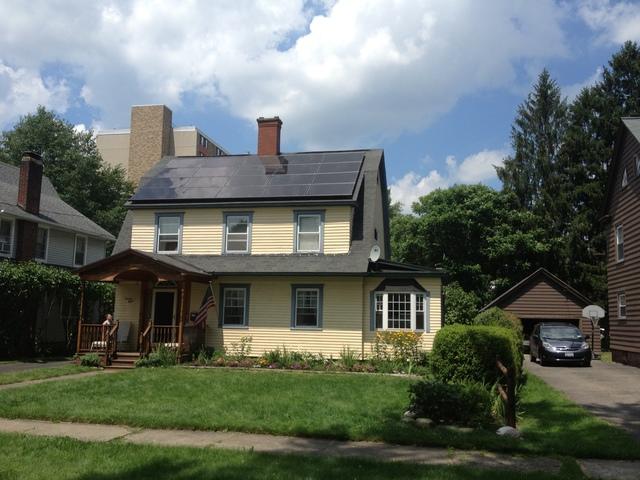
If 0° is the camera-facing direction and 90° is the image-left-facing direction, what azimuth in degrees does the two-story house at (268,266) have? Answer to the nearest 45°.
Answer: approximately 0°

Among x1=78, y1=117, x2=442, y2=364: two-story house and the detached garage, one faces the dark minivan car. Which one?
the detached garage

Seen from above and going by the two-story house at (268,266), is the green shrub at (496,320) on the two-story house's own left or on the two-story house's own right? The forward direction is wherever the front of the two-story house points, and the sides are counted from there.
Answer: on the two-story house's own left

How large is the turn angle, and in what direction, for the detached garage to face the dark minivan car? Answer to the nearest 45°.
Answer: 0° — it already faces it

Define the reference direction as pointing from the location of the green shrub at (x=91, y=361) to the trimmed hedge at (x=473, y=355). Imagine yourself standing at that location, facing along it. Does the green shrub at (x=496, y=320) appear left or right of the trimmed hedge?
left

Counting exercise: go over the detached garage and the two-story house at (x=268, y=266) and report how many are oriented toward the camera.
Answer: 2

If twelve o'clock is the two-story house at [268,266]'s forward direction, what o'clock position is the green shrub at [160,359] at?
The green shrub is roughly at 2 o'clock from the two-story house.

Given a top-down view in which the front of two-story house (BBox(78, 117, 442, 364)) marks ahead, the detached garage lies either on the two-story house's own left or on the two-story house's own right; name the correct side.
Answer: on the two-story house's own left

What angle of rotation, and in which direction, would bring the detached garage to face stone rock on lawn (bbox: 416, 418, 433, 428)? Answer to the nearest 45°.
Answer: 0° — it already faces it
